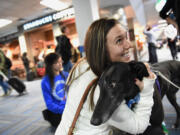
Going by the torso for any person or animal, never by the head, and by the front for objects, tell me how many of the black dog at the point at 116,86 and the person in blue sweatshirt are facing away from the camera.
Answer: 0

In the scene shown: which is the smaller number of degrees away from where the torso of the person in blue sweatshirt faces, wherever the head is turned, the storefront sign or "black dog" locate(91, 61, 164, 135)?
the black dog

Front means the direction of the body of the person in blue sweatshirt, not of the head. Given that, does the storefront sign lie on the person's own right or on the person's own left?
on the person's own left

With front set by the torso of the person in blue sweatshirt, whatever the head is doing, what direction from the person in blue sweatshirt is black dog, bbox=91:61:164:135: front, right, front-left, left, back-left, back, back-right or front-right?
front-right

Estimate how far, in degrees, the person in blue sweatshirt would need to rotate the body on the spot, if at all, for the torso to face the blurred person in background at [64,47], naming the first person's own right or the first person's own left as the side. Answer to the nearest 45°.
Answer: approximately 135° to the first person's own left

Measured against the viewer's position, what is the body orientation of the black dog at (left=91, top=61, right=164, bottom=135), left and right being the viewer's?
facing the viewer and to the left of the viewer

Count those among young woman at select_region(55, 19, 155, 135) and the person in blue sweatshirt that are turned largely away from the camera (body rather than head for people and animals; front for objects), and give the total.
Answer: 0

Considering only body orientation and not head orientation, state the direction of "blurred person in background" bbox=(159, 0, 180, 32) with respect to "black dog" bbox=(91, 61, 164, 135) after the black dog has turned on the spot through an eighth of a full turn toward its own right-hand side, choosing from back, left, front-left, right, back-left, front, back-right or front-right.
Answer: back-right
